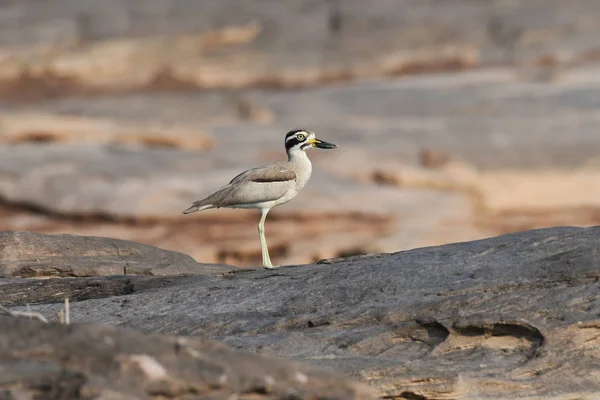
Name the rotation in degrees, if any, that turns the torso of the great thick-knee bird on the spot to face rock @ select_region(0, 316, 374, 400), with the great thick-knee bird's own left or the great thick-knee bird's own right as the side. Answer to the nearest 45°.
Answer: approximately 90° to the great thick-knee bird's own right

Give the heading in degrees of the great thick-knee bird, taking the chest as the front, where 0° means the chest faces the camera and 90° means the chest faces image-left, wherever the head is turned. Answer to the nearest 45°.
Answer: approximately 270°

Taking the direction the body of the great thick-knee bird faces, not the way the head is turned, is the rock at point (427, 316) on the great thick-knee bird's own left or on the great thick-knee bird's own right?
on the great thick-knee bird's own right
